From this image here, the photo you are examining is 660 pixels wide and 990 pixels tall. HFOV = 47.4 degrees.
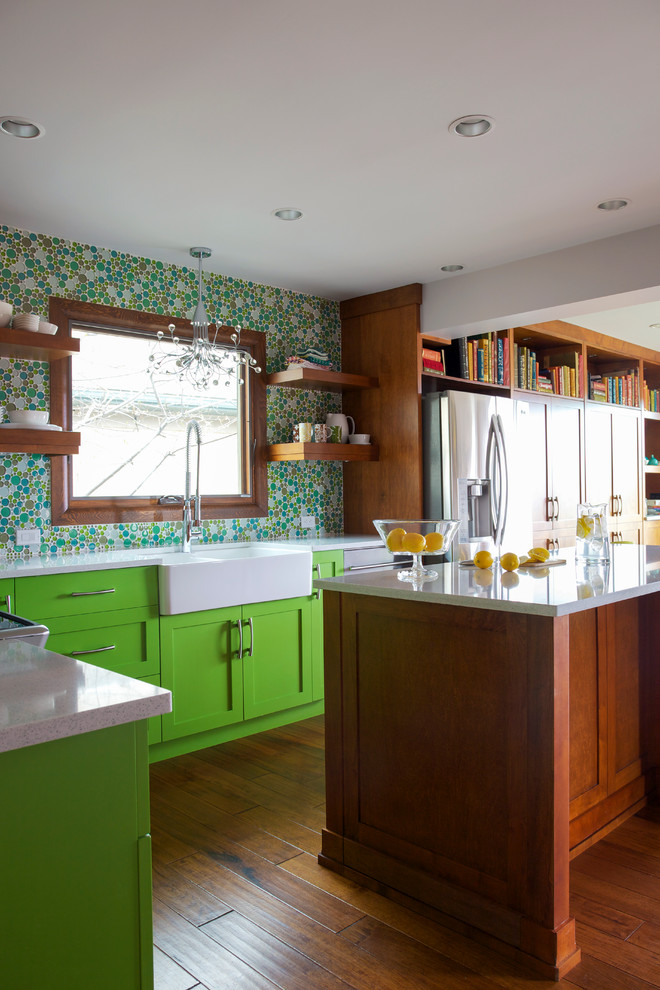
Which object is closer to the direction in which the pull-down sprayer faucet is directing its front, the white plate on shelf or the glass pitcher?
the glass pitcher

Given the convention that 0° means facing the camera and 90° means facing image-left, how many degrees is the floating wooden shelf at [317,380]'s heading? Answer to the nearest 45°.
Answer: approximately 315°

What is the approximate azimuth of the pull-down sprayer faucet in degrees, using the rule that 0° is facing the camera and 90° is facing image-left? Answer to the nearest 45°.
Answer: approximately 315°

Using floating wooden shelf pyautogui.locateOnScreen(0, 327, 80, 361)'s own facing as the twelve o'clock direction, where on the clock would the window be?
The window is roughly at 9 o'clock from the floating wooden shelf.

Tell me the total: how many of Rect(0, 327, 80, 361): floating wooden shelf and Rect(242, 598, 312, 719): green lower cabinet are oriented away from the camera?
0

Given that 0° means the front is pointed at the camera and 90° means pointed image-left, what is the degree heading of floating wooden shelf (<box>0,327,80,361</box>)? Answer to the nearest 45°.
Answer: approximately 315°

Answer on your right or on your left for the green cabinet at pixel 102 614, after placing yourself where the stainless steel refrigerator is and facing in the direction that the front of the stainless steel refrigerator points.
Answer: on your right

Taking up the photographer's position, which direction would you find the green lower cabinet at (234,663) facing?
facing the viewer and to the right of the viewer

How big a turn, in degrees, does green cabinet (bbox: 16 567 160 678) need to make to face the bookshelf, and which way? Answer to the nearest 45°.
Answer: approximately 90° to its left
